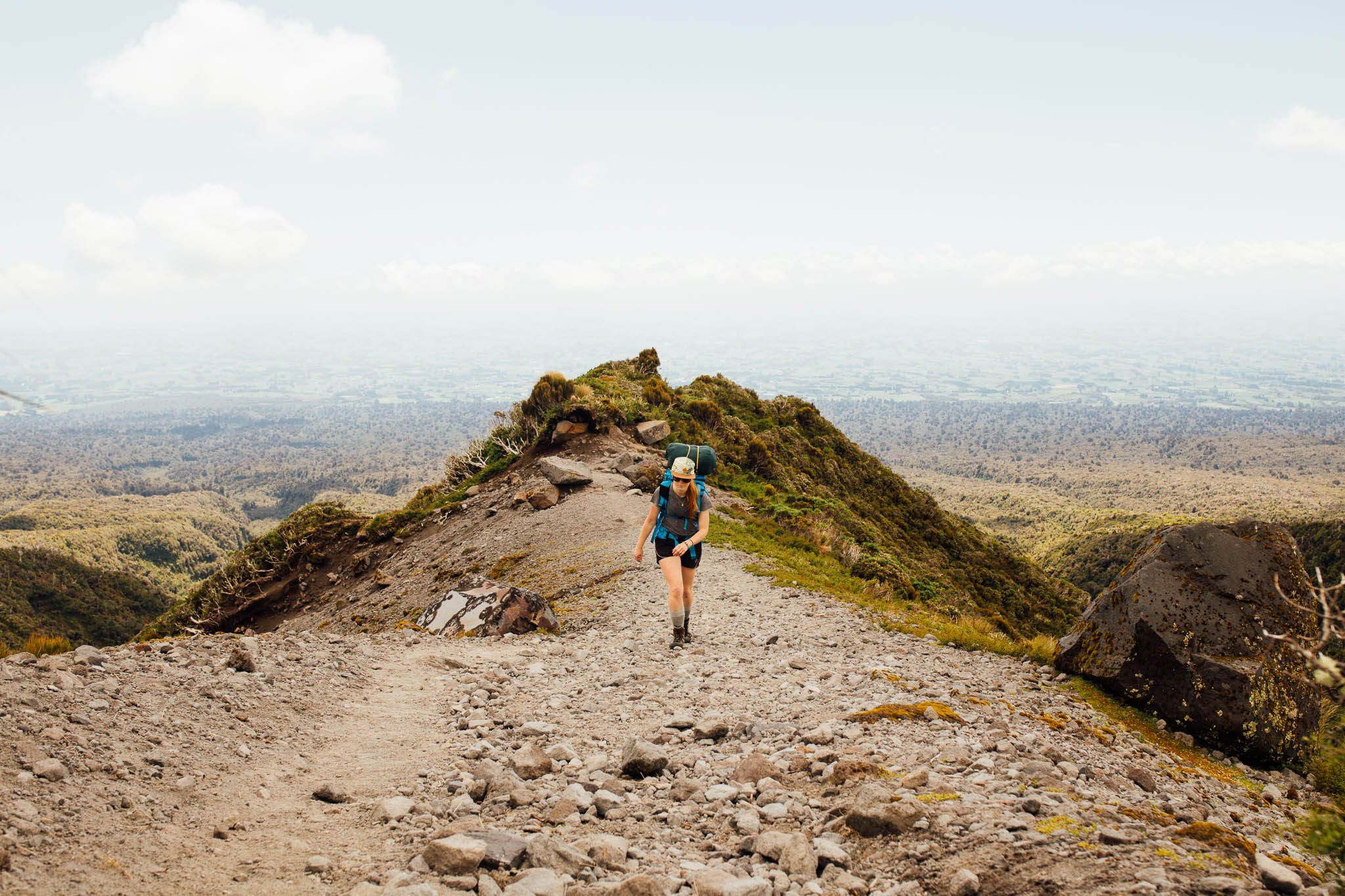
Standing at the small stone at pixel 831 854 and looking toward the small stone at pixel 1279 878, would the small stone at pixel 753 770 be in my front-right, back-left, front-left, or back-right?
back-left

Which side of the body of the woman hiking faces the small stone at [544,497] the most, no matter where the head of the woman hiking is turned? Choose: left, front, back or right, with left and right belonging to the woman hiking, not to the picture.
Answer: back

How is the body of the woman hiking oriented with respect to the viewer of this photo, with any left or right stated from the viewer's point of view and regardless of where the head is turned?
facing the viewer

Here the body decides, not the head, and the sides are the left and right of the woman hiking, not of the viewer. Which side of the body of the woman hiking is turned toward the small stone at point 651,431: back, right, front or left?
back

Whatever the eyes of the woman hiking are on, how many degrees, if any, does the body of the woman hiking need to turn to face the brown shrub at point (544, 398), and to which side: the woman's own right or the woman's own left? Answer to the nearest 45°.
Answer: approximately 180°

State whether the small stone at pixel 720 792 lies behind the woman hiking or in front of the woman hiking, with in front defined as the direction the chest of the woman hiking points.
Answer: in front

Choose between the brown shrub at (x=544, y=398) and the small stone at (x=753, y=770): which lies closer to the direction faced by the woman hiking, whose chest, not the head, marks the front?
the small stone

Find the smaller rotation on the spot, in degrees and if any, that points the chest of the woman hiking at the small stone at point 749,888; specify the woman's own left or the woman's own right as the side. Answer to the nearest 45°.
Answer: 0° — they already face it

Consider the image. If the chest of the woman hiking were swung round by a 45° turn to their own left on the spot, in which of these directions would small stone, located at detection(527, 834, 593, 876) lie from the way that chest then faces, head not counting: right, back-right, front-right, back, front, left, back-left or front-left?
front-right
